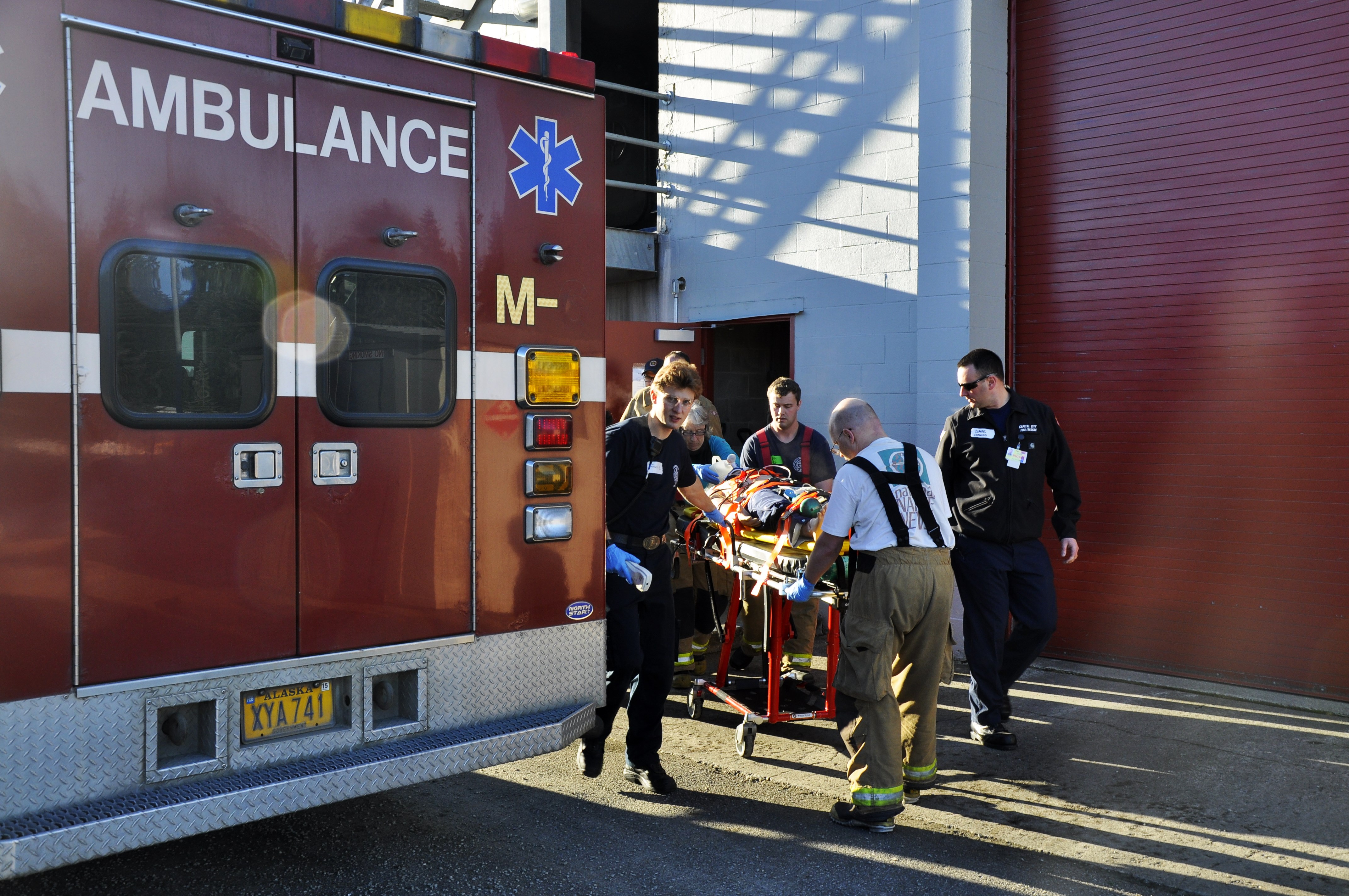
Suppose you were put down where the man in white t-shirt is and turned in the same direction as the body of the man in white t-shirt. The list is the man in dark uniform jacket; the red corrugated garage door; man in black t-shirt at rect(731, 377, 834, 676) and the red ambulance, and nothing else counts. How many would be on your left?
1

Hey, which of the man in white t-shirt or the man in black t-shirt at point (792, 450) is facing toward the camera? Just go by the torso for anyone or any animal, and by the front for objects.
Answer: the man in black t-shirt

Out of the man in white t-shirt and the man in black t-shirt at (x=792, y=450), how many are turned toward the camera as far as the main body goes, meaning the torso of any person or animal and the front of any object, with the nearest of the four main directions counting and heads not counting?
1

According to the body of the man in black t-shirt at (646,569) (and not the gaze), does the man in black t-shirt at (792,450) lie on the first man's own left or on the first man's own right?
on the first man's own left

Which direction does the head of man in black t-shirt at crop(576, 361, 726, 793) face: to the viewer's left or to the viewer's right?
to the viewer's right

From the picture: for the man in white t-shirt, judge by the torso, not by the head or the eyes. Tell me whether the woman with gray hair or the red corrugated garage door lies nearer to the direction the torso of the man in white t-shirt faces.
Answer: the woman with gray hair

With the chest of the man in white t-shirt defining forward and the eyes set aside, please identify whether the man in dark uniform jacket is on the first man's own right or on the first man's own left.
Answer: on the first man's own right

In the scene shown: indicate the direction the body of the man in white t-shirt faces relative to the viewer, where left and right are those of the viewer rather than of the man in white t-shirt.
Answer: facing away from the viewer and to the left of the viewer

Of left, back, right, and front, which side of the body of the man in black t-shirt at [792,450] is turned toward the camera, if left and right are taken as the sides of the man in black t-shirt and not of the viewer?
front

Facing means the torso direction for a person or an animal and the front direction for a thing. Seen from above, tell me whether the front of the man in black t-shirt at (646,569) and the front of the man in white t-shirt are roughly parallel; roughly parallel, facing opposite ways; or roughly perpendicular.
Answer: roughly parallel, facing opposite ways

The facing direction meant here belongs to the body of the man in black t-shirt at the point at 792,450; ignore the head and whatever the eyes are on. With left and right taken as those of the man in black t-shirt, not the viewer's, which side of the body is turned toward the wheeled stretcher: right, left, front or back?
front

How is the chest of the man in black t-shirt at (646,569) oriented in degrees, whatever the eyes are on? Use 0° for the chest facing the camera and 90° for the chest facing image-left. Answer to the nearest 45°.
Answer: approximately 315°

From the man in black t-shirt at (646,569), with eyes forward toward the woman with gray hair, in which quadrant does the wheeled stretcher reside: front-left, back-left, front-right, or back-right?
front-right

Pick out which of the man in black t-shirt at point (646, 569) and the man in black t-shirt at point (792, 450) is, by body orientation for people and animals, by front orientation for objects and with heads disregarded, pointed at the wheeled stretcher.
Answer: the man in black t-shirt at point (792, 450)

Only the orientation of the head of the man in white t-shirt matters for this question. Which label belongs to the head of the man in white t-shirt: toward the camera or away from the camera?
away from the camera
